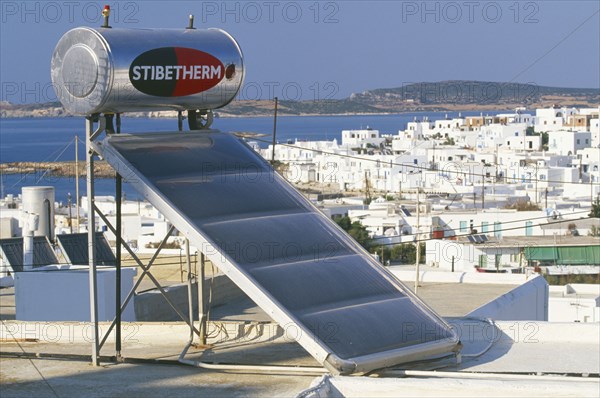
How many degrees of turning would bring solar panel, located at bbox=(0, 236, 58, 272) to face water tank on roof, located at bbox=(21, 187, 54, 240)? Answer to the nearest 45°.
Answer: approximately 135° to its left

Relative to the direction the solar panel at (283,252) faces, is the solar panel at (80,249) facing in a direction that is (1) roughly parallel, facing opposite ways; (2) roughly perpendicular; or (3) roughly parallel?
roughly parallel

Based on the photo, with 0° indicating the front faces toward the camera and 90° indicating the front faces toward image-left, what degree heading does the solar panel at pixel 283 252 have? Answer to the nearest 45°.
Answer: approximately 315°

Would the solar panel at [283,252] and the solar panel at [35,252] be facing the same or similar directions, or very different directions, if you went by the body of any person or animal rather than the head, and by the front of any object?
same or similar directions

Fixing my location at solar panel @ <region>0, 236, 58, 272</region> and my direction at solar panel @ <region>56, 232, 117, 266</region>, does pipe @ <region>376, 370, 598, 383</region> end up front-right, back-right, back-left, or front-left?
front-right

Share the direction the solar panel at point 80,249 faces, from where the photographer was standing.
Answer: facing the viewer and to the right of the viewer

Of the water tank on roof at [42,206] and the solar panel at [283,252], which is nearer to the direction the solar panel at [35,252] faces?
the solar panel

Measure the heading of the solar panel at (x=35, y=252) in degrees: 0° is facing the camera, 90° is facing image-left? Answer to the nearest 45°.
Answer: approximately 315°

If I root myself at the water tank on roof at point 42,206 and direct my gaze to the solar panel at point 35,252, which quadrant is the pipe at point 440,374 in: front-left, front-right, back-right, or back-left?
front-left
